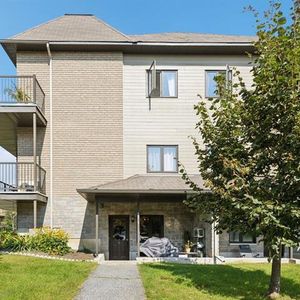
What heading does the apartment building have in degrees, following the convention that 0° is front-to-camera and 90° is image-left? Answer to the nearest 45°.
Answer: approximately 0°

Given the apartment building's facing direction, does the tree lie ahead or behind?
ahead

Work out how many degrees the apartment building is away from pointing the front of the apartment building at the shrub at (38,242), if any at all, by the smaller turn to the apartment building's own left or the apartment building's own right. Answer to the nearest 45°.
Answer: approximately 45° to the apartment building's own right
